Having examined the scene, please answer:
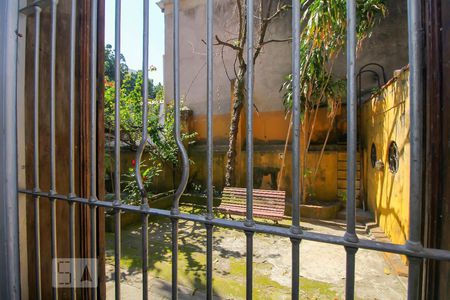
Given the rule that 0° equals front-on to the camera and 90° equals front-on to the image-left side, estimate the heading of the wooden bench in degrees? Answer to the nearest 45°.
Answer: approximately 0°

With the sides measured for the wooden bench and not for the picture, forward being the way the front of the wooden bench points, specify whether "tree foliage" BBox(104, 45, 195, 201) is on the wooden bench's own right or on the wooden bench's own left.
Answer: on the wooden bench's own right
